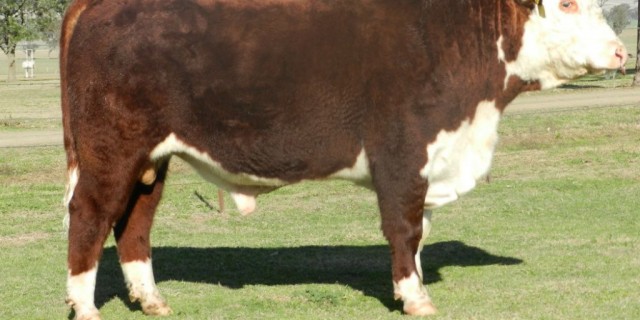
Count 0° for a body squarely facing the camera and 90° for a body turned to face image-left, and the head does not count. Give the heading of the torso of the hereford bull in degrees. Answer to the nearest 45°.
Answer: approximately 270°
